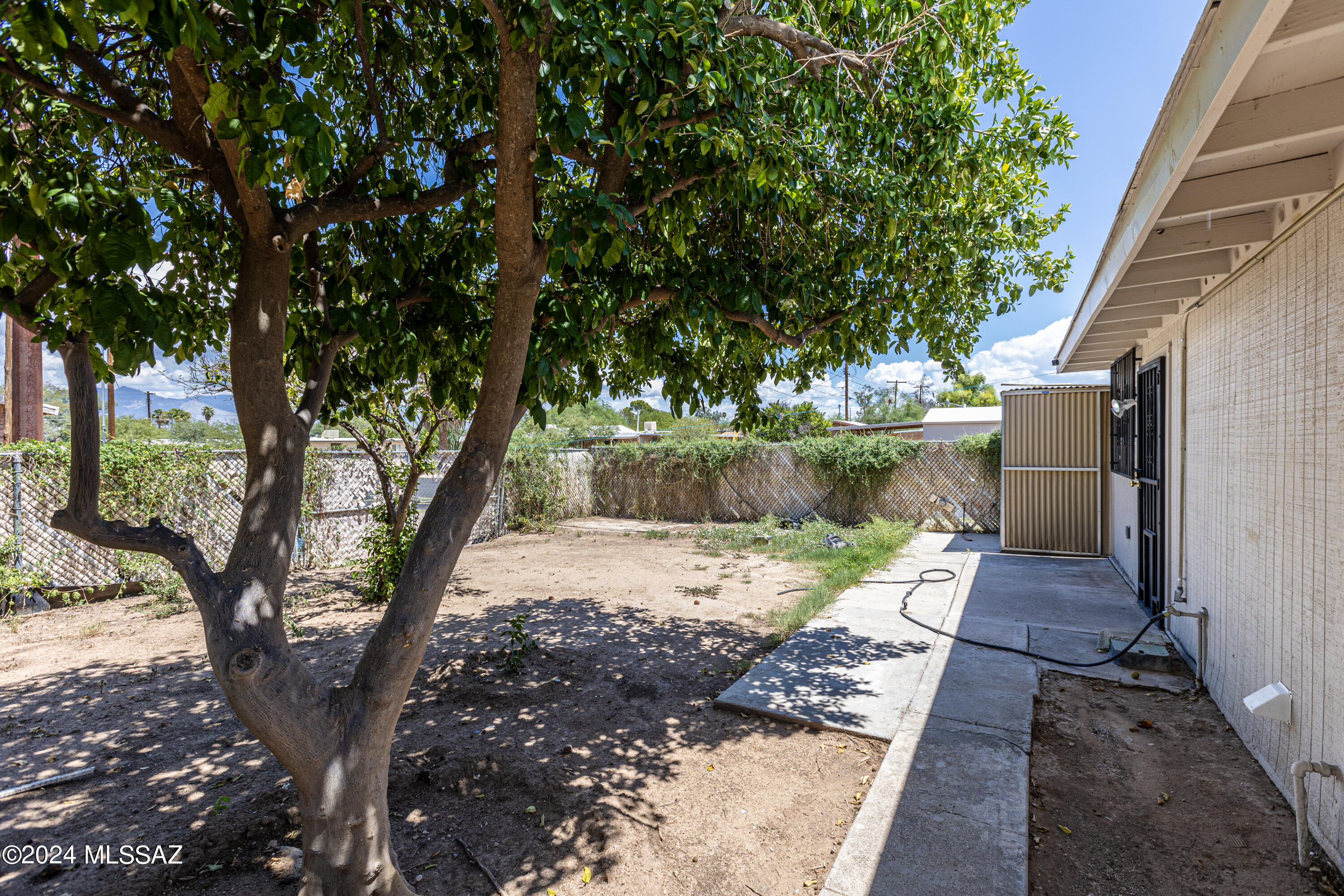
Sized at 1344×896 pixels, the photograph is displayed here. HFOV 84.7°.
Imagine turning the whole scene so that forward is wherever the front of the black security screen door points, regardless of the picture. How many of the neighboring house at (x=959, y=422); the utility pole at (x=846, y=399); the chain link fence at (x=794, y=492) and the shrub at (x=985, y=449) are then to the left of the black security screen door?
0

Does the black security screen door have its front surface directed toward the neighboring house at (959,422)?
no

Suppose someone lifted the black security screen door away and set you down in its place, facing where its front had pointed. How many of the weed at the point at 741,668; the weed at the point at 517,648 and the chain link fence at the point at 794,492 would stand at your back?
0

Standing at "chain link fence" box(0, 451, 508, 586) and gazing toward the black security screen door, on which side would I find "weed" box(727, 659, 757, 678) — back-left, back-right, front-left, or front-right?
front-right

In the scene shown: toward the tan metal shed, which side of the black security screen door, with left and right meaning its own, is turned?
right

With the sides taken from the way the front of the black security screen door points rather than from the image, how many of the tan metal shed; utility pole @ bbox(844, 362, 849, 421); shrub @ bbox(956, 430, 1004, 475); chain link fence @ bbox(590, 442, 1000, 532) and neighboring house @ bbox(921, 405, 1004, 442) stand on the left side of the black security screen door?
0

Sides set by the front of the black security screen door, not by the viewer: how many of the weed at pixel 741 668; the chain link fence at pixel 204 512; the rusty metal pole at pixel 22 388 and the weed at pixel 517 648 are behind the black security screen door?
0

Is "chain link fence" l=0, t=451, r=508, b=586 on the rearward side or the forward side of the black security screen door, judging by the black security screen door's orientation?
on the forward side

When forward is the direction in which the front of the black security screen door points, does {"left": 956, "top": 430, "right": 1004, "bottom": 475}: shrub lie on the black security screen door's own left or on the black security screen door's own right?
on the black security screen door's own right

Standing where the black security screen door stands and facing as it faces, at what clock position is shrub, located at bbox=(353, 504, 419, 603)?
The shrub is roughly at 11 o'clock from the black security screen door.

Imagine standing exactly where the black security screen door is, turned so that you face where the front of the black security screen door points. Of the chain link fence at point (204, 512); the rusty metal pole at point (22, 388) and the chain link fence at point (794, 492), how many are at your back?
0

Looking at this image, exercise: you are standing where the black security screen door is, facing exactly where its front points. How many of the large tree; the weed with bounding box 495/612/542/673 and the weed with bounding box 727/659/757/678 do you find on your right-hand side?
0

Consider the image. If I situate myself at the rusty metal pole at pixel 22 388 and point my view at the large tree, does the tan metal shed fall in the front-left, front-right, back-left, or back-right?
front-left

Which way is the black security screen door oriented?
to the viewer's left

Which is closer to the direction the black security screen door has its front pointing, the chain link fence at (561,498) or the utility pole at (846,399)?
the chain link fence

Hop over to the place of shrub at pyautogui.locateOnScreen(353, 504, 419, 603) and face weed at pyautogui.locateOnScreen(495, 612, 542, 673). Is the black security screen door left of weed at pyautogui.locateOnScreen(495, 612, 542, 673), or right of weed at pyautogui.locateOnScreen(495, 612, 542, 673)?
left

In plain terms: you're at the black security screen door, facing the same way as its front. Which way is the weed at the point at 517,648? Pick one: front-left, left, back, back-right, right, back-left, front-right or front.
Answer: front-left

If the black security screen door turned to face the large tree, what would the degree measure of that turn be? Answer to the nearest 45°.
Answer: approximately 45° to its left

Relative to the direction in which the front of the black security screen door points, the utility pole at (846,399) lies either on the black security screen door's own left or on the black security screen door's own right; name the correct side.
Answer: on the black security screen door's own right
